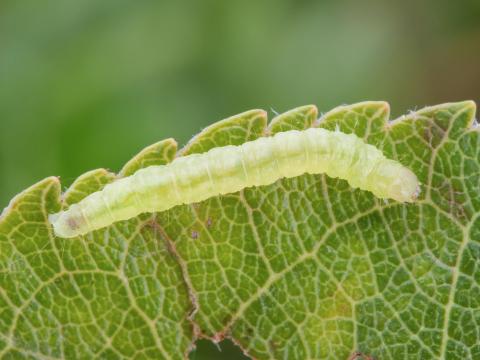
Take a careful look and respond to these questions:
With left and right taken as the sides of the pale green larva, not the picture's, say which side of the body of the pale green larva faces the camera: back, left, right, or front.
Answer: right

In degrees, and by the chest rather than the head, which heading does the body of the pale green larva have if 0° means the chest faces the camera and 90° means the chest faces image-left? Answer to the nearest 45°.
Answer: approximately 270°
